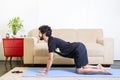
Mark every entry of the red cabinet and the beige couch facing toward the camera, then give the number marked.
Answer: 2

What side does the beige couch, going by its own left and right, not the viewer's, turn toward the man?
front

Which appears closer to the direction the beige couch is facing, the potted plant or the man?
the man

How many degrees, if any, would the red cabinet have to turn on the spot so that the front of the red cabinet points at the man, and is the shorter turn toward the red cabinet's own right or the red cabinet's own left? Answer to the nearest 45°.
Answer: approximately 45° to the red cabinet's own left

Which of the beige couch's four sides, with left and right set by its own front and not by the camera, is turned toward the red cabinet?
right

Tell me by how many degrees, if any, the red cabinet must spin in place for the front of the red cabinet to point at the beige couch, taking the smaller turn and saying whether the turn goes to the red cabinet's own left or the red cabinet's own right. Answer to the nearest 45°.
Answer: approximately 45° to the red cabinet's own left

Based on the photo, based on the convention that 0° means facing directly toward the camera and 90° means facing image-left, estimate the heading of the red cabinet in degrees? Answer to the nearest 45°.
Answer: approximately 0°
